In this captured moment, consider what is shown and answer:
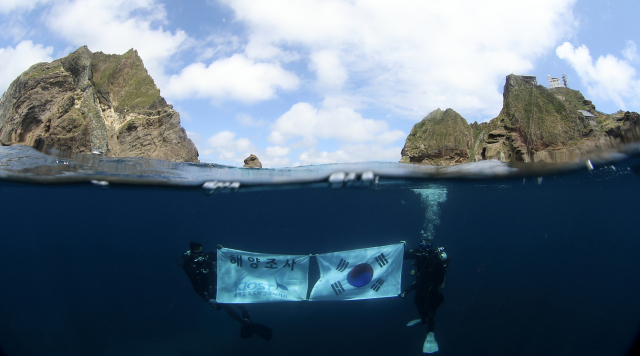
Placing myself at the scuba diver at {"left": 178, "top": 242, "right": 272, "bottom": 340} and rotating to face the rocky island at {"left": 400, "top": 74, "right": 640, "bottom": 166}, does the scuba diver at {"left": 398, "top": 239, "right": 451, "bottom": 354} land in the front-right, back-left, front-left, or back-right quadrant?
front-right

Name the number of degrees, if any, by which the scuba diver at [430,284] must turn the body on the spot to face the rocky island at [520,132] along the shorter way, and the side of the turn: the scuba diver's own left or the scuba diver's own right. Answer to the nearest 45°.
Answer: approximately 135° to the scuba diver's own left

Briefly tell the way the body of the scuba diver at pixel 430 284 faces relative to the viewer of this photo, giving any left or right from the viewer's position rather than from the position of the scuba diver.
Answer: facing the viewer

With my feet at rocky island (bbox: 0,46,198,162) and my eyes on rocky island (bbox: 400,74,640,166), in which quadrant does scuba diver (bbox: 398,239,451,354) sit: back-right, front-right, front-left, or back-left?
front-right

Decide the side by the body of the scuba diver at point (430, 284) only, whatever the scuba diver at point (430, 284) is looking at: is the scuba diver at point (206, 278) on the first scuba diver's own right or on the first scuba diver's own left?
on the first scuba diver's own right

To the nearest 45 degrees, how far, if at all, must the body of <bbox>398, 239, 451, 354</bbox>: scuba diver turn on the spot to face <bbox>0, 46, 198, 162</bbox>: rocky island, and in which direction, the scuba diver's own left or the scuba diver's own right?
approximately 90° to the scuba diver's own right

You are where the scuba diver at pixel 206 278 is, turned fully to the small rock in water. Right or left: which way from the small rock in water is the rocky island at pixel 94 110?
left
